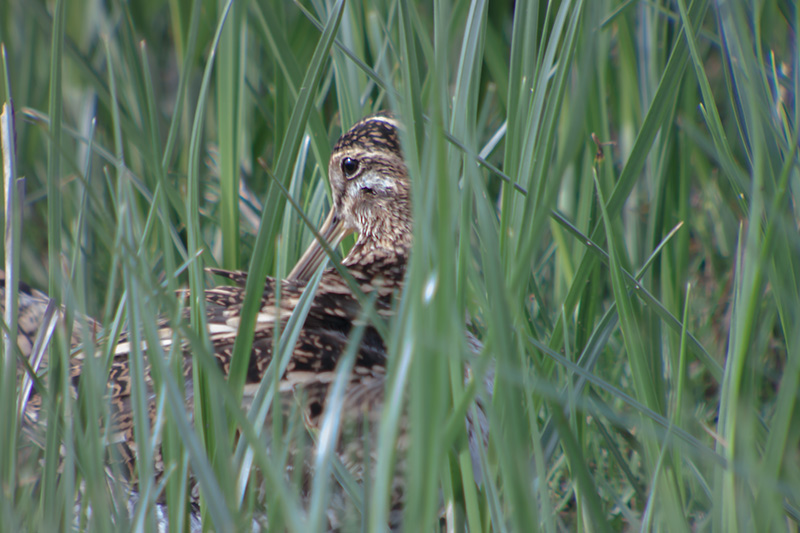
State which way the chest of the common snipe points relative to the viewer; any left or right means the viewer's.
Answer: facing to the right of the viewer
